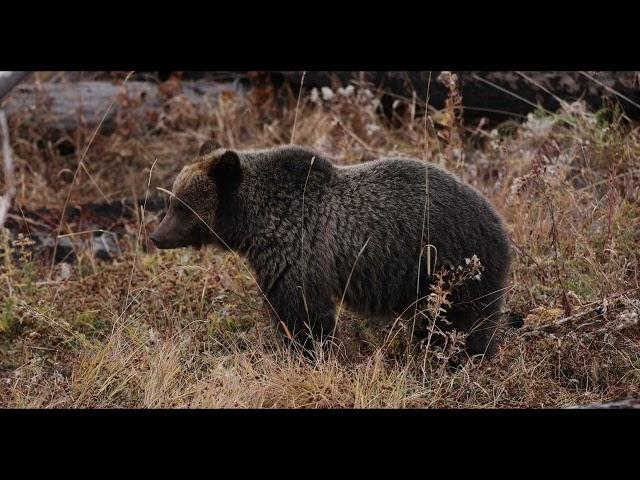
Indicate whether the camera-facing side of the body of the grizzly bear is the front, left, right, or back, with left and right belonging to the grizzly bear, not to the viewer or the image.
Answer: left

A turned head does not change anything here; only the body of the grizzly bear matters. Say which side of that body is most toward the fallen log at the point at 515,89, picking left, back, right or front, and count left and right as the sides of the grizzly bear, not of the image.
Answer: right

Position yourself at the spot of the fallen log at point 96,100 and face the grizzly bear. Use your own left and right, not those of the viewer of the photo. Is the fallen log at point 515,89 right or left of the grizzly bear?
left

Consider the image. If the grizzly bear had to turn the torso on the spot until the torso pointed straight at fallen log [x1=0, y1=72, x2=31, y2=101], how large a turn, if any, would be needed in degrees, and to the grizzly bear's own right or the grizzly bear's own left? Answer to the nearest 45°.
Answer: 0° — it already faces it

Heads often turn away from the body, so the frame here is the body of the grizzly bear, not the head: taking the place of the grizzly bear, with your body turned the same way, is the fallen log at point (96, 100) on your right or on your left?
on your right

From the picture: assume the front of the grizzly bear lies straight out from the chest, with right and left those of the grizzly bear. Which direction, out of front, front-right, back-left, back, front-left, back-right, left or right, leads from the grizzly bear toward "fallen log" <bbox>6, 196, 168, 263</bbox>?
front-right
